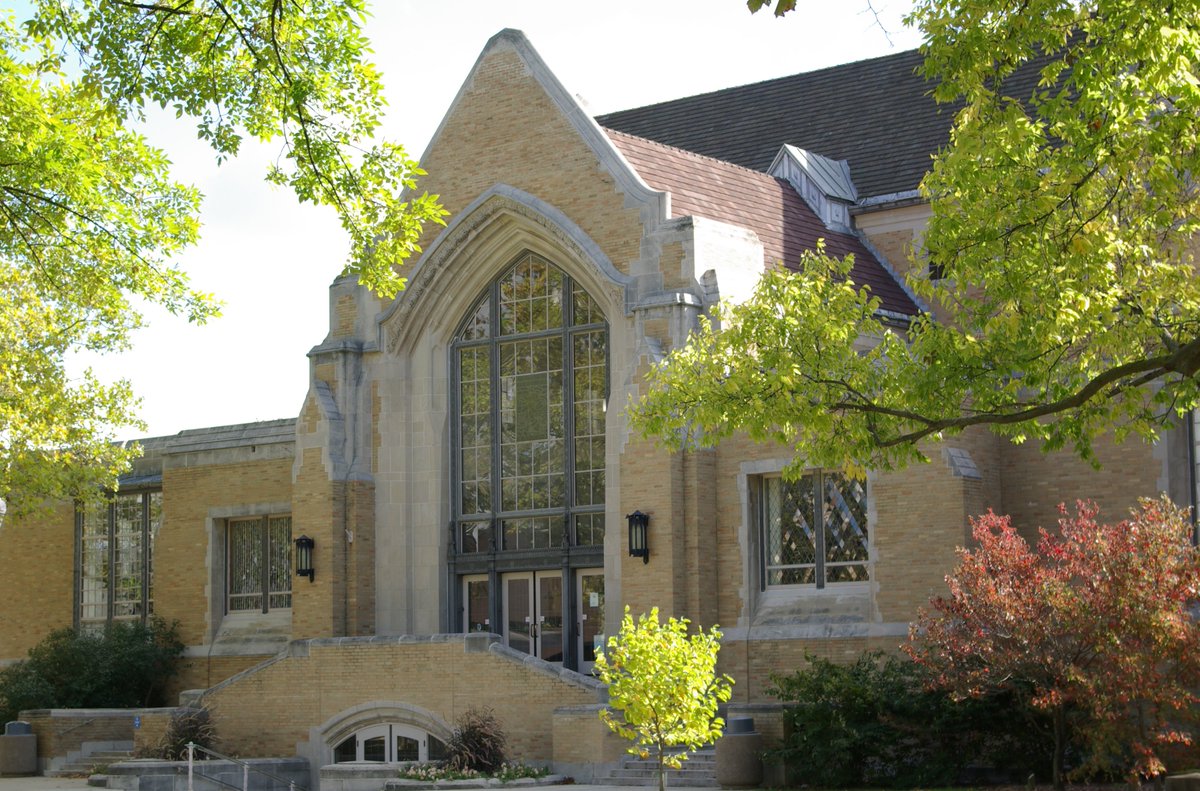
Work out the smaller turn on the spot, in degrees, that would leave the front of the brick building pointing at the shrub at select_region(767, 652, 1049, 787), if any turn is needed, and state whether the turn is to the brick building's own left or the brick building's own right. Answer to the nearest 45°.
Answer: approximately 90° to the brick building's own left

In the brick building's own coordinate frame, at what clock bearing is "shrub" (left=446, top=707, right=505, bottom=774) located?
The shrub is roughly at 11 o'clock from the brick building.

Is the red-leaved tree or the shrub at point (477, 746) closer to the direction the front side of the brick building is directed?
the shrub

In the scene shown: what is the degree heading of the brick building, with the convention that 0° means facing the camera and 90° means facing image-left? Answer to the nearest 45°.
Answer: approximately 45°

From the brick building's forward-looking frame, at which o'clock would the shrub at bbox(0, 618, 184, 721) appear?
The shrub is roughly at 2 o'clock from the brick building.

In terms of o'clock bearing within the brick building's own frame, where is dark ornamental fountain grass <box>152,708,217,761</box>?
The dark ornamental fountain grass is roughly at 1 o'clock from the brick building.
